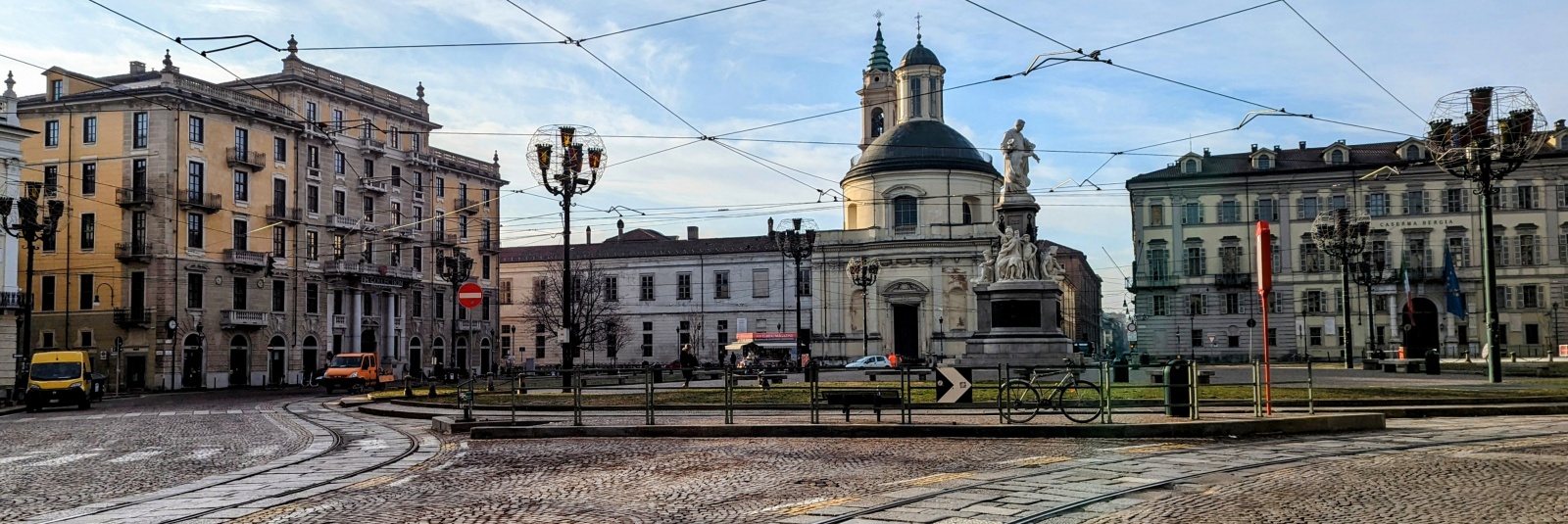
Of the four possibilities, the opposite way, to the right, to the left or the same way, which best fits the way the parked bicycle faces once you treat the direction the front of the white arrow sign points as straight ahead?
to the left

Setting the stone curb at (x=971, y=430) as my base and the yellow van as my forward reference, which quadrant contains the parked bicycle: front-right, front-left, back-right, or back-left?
back-right

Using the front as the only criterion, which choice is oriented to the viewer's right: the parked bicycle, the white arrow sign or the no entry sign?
the parked bicycle

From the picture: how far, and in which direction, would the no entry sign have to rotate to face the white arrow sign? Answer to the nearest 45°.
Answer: approximately 45° to its left

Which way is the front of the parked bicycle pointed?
to the viewer's right

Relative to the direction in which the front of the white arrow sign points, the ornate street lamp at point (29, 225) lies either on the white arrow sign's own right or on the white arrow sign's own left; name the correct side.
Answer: on the white arrow sign's own right

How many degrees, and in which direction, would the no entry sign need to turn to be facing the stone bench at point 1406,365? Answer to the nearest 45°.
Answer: approximately 90° to its left

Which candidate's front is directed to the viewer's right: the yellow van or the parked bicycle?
the parked bicycle

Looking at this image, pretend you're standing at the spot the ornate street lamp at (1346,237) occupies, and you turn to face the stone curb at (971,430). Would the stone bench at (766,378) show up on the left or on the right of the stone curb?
right

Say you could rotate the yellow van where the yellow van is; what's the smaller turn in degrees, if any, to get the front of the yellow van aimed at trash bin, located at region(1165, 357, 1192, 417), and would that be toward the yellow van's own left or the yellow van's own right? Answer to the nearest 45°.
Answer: approximately 45° to the yellow van's own left

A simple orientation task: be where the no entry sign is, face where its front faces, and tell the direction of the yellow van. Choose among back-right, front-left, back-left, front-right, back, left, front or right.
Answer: back-right

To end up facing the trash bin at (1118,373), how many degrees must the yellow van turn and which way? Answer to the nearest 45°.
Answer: approximately 45° to its left
